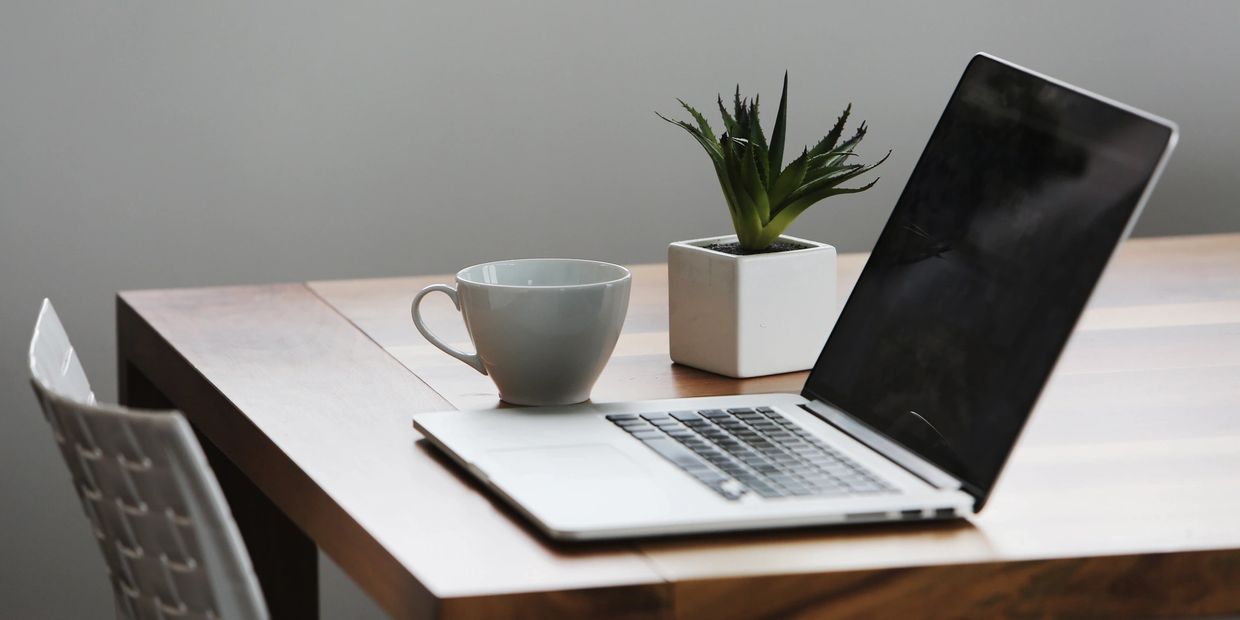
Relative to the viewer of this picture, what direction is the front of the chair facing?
facing away from the viewer and to the right of the viewer

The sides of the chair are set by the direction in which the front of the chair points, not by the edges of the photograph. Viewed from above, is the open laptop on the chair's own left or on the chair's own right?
on the chair's own right

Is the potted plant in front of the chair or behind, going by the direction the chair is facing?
in front

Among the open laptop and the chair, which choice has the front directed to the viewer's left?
the open laptop

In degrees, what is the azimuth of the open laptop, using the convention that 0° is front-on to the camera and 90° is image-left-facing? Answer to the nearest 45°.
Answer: approximately 90°

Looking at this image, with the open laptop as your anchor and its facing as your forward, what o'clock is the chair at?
The chair is roughly at 11 o'clock from the open laptop.

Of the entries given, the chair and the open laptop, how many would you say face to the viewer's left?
1
